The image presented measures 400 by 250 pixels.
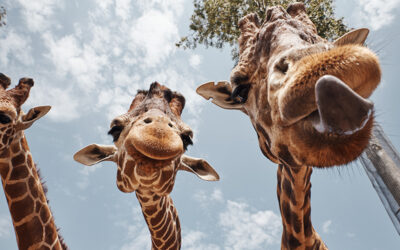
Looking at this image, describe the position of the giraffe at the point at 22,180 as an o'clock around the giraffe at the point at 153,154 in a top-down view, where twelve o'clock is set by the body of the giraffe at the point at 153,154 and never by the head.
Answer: the giraffe at the point at 22,180 is roughly at 4 o'clock from the giraffe at the point at 153,154.

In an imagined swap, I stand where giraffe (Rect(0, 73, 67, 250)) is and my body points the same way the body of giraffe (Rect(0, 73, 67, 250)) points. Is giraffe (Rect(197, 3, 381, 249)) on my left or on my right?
on my left

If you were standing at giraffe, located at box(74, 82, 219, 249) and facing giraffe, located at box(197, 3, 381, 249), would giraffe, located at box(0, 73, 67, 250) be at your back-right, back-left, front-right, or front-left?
back-right

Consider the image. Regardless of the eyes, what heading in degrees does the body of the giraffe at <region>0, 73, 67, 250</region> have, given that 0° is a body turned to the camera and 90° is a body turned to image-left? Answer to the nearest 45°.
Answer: approximately 45°

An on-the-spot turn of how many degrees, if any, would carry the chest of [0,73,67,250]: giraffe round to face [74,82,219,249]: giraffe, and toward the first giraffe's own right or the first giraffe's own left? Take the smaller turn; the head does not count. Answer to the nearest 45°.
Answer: approximately 90° to the first giraffe's own left

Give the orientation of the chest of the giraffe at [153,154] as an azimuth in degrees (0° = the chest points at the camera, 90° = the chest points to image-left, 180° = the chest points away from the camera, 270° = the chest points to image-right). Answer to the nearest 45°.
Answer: approximately 0°
